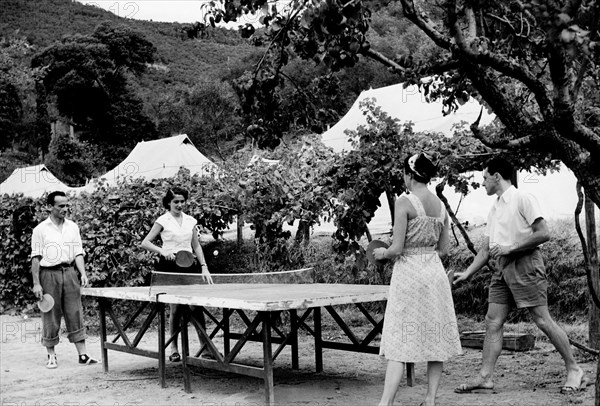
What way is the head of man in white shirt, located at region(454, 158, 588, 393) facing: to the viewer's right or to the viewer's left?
to the viewer's left

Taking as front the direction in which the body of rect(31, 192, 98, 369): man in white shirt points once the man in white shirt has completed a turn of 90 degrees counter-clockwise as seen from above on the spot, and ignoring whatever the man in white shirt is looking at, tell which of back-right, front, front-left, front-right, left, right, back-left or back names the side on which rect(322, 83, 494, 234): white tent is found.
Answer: front

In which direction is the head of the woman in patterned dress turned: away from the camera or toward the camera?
away from the camera

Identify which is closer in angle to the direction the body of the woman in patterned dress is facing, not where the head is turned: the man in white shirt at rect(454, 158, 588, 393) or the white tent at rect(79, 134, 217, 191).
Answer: the white tent

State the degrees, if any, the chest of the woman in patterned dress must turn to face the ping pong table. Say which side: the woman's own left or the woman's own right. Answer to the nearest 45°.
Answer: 0° — they already face it

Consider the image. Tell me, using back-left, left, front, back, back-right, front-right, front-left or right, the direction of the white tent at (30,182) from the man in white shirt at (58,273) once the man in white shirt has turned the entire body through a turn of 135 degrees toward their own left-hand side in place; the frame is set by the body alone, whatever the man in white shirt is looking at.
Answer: front

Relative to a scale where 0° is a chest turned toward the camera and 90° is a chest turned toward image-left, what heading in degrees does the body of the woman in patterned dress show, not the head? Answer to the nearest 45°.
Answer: approximately 135°

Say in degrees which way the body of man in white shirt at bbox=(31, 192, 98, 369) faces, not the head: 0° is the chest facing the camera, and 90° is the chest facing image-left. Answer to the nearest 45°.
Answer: approximately 315°

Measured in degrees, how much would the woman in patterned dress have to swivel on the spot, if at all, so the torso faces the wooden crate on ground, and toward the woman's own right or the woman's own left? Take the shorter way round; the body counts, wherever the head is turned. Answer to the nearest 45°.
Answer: approximately 45° to the woman's own right

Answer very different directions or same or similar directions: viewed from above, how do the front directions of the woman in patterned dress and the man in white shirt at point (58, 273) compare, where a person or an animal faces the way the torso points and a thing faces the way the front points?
very different directions

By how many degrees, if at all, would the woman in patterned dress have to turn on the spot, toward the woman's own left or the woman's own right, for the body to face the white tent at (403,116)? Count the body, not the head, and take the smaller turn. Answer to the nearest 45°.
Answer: approximately 45° to the woman's own right

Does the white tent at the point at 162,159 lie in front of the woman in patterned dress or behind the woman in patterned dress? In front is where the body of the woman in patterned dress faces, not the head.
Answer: in front

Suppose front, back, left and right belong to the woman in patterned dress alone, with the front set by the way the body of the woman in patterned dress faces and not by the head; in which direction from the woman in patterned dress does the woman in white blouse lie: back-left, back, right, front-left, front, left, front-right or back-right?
front

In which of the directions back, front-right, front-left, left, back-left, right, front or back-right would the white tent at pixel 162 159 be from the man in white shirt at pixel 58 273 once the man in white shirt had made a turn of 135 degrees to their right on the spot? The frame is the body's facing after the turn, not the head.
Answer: right
